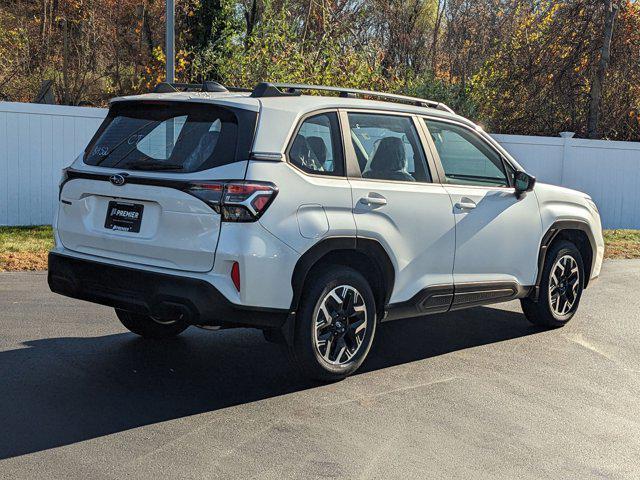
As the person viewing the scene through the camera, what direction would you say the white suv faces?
facing away from the viewer and to the right of the viewer

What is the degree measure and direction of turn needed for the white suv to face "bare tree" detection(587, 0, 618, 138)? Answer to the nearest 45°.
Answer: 0° — it already faces it

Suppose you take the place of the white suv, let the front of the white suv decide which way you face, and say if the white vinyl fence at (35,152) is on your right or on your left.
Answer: on your left

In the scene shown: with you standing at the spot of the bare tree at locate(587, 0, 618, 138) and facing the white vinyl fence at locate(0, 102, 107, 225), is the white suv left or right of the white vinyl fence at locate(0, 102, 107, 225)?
left

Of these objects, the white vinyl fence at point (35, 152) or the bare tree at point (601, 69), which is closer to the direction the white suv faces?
the bare tree

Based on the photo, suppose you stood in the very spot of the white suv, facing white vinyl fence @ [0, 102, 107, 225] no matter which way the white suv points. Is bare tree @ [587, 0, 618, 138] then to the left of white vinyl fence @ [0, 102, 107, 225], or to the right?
right
